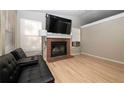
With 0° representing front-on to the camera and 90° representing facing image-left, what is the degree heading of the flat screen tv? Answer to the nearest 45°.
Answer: approximately 315°
